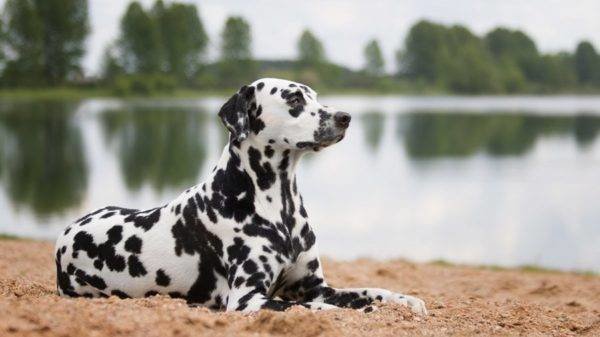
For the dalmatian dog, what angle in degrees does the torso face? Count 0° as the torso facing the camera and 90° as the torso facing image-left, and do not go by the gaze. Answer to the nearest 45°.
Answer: approximately 270°
